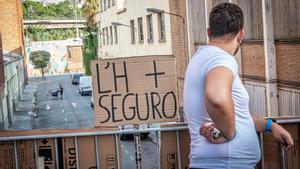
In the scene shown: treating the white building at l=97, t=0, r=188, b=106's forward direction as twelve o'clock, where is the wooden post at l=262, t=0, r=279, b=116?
The wooden post is roughly at 10 o'clock from the white building.

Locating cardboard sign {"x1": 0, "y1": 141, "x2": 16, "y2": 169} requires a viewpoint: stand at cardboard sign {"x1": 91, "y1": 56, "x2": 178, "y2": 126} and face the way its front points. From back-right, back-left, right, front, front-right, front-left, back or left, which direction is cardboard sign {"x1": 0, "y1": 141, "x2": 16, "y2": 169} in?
right

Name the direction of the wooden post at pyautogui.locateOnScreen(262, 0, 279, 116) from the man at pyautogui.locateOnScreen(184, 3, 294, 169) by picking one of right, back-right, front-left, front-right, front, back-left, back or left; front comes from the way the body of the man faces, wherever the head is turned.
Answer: front-left

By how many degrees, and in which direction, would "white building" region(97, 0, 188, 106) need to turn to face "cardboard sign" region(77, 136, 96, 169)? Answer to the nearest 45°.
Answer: approximately 45° to its left

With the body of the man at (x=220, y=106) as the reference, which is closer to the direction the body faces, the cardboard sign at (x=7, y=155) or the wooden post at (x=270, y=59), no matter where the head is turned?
the wooden post

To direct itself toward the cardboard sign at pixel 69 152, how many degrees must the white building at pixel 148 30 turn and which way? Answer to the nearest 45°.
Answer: approximately 45° to its left

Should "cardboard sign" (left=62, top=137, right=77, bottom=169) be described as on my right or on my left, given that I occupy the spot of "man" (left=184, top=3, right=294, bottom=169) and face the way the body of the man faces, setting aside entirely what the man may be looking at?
on my left

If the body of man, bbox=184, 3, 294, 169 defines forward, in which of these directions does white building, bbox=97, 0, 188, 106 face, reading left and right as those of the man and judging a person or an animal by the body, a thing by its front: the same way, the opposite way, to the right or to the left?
the opposite way

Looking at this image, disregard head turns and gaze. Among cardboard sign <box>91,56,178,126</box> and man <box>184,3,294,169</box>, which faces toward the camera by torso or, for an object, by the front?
the cardboard sign

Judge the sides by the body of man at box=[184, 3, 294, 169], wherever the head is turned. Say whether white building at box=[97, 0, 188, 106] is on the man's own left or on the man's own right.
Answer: on the man's own left

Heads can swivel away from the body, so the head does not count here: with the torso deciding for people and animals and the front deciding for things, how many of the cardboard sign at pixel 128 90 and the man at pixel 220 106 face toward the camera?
1

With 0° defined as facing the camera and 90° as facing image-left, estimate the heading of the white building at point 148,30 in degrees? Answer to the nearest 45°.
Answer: approximately 45°

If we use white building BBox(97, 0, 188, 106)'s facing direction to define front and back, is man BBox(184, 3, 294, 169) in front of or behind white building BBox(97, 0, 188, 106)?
in front

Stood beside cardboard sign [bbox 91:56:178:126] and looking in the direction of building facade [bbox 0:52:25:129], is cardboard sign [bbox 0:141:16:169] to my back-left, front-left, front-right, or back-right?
front-left

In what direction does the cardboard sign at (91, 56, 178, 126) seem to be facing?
toward the camera
